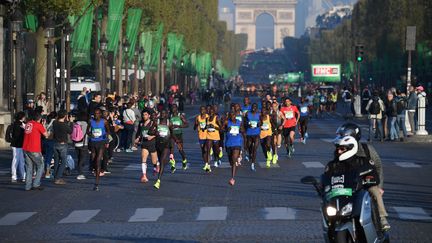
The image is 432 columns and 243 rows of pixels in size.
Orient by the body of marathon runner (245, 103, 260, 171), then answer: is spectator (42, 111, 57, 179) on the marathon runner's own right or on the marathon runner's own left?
on the marathon runner's own right

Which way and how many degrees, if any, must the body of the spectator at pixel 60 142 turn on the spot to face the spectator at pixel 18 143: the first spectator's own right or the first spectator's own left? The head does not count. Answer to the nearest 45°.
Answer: approximately 135° to the first spectator's own left

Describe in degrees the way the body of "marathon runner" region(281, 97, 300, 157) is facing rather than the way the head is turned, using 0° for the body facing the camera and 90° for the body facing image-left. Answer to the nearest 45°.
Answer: approximately 0°

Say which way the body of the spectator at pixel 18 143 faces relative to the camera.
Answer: to the viewer's right

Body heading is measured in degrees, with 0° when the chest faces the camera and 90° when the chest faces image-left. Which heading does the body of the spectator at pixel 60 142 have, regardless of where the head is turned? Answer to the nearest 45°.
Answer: approximately 225°

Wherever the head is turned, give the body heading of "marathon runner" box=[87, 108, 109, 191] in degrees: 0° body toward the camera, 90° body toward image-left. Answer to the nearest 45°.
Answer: approximately 0°

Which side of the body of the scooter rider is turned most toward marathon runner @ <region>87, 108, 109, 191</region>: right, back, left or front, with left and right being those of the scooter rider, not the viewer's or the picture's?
right
